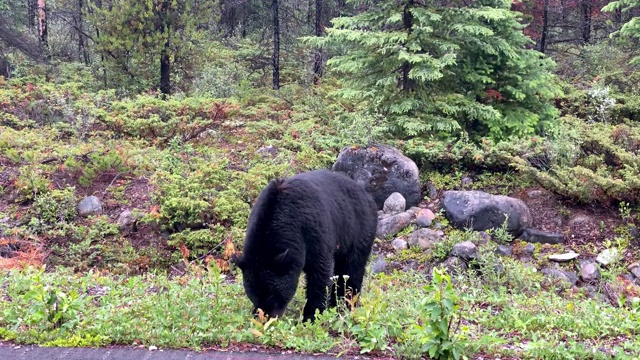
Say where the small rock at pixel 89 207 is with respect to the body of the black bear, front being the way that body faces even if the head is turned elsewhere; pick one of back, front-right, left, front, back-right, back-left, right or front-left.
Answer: right

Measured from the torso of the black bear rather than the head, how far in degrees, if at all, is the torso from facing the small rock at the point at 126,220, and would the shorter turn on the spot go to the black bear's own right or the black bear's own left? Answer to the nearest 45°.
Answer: approximately 90° to the black bear's own right

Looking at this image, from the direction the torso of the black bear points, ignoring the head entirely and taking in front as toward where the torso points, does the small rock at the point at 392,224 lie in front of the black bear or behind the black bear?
behind

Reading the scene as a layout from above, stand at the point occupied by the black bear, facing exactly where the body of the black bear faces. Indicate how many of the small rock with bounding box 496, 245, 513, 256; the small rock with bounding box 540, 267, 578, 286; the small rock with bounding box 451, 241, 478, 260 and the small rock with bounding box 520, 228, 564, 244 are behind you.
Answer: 4

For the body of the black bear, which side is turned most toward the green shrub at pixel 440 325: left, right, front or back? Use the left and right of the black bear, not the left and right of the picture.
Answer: left

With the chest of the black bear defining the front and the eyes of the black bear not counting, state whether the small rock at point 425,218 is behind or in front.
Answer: behind

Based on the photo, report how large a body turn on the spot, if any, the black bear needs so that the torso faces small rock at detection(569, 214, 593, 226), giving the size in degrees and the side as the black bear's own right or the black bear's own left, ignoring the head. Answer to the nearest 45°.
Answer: approximately 180°

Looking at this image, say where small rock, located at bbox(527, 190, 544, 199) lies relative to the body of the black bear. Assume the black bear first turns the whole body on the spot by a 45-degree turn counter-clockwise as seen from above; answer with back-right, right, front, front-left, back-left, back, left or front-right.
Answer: back-left

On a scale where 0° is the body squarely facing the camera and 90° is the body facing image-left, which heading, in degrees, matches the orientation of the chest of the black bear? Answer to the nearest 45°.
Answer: approximately 45°

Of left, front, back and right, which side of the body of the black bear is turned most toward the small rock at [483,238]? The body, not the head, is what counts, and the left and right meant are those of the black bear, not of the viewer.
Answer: back

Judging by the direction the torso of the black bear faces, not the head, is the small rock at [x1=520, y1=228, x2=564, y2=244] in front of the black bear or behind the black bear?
behind

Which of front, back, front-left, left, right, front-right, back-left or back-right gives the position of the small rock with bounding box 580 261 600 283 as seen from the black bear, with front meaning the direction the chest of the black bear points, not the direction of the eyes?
back

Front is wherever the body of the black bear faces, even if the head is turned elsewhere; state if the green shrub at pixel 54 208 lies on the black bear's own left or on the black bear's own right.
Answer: on the black bear's own right

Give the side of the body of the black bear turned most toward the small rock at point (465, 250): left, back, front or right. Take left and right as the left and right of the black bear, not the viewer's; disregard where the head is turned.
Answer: back

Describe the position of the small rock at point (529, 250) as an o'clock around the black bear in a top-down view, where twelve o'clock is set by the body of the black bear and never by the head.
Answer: The small rock is roughly at 6 o'clock from the black bear.

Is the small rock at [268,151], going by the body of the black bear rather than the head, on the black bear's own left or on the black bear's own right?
on the black bear's own right

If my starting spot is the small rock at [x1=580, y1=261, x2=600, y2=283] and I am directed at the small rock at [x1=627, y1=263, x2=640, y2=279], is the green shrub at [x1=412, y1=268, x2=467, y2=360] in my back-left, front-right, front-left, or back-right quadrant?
back-right
